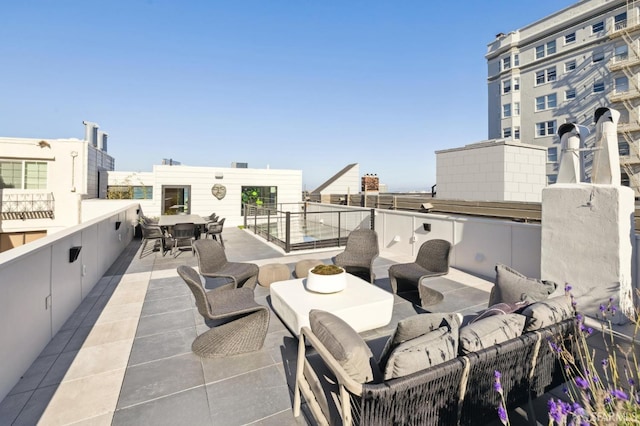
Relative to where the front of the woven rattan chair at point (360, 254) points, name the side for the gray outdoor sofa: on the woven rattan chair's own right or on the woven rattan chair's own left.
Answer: on the woven rattan chair's own left

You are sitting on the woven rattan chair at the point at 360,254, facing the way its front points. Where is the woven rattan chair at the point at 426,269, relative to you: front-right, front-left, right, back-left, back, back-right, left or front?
left

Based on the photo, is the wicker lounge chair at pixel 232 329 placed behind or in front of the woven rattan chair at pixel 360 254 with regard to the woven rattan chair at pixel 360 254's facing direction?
in front

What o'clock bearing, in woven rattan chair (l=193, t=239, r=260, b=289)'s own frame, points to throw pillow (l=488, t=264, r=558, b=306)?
The throw pillow is roughly at 12 o'clock from the woven rattan chair.

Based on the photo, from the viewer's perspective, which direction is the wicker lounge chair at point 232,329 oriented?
to the viewer's right

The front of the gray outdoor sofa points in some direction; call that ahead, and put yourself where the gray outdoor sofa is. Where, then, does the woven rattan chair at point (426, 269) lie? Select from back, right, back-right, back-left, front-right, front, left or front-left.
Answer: front-right

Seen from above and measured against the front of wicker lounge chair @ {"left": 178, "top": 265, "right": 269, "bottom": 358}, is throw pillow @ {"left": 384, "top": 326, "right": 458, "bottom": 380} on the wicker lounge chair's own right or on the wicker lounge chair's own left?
on the wicker lounge chair's own right

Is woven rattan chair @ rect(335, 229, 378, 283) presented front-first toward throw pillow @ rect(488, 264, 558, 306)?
no

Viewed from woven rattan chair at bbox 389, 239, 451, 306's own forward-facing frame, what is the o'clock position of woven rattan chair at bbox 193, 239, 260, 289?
woven rattan chair at bbox 193, 239, 260, 289 is roughly at 1 o'clock from woven rattan chair at bbox 389, 239, 451, 306.

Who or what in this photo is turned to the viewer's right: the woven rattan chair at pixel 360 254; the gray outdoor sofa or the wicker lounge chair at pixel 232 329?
the wicker lounge chair

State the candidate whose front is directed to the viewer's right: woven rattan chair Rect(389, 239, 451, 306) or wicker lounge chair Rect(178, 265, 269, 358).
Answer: the wicker lounge chair

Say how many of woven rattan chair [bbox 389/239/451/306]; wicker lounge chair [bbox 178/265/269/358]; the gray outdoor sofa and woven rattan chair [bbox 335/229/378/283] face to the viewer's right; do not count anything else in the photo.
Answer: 1

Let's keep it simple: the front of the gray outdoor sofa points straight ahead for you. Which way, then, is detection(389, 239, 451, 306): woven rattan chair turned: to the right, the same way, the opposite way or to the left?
to the left

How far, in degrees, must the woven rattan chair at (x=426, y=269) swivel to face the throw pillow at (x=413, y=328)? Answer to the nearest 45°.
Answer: approximately 45° to its left

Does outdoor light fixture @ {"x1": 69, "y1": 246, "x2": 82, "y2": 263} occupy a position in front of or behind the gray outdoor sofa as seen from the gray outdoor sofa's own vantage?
in front

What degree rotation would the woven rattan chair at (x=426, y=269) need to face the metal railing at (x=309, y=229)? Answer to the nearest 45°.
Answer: approximately 90° to its right

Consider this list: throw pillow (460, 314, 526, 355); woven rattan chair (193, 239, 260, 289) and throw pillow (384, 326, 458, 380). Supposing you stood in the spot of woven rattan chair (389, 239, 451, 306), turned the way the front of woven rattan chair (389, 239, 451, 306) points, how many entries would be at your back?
0

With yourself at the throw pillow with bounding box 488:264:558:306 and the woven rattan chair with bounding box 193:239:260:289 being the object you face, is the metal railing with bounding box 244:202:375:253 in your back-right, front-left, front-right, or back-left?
front-right

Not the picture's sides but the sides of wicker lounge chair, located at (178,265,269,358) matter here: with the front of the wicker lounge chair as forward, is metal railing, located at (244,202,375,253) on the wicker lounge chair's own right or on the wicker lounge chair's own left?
on the wicker lounge chair's own left
